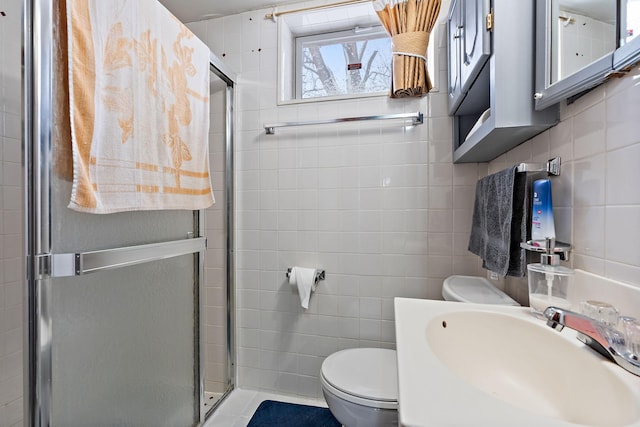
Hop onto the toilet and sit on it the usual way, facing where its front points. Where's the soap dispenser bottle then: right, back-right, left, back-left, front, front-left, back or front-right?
back-left

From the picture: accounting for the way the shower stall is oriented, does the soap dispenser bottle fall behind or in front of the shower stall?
in front

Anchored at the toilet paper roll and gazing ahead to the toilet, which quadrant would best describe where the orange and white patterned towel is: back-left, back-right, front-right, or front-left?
front-right

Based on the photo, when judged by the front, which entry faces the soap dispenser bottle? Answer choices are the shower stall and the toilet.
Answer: the shower stall

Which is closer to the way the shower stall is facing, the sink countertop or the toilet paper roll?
the sink countertop

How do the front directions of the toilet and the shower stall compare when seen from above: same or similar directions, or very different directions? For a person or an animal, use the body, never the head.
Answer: very different directions

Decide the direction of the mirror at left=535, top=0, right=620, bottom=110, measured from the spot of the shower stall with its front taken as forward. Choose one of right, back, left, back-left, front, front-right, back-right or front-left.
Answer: front

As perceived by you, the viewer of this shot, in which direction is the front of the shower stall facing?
facing the viewer and to the right of the viewer

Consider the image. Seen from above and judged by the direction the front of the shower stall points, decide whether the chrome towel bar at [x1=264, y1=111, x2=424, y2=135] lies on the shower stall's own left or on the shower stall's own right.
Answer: on the shower stall's own left
